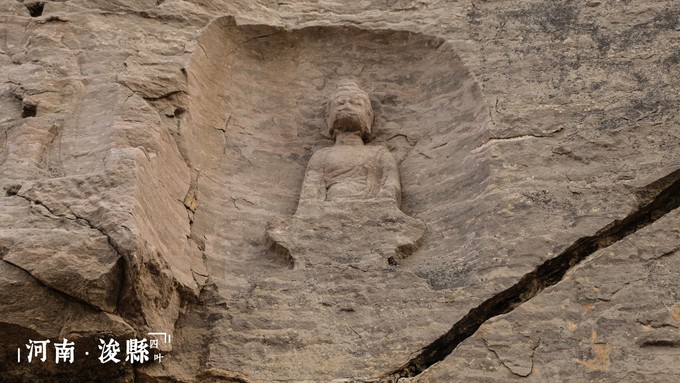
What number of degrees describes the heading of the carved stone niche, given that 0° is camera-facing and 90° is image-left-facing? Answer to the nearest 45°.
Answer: approximately 0°

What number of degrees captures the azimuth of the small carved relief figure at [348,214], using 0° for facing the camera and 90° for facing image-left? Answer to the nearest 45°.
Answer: approximately 0°
